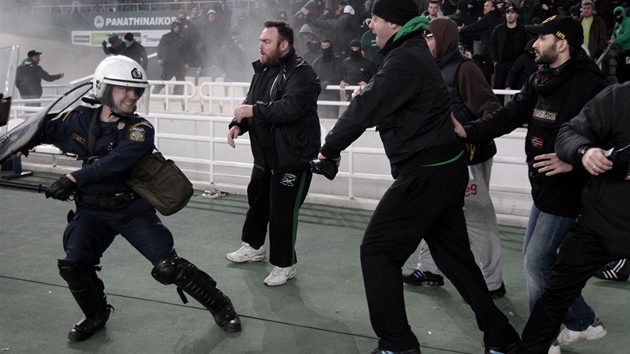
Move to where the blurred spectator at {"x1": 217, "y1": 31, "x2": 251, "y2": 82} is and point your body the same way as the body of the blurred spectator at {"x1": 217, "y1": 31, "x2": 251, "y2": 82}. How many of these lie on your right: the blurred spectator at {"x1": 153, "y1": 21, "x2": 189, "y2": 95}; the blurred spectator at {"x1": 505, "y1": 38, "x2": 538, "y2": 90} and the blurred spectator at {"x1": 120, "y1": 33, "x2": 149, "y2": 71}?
2

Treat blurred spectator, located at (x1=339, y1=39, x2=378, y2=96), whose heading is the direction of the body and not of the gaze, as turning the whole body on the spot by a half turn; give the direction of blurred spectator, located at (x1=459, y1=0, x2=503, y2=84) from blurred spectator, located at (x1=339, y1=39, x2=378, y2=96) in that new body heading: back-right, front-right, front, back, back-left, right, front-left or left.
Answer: right

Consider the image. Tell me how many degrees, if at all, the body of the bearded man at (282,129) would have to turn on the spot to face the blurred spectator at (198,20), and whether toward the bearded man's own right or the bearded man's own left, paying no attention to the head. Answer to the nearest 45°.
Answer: approximately 135° to the bearded man's own right

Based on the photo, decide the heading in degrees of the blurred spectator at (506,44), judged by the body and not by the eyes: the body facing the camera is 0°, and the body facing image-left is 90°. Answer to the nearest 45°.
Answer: approximately 0°

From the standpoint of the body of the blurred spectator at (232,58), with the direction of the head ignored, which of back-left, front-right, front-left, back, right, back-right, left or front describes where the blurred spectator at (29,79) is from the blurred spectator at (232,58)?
right

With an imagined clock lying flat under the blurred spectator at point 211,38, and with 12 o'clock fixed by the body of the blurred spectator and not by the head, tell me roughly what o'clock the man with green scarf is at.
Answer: The man with green scarf is roughly at 12 o'clock from the blurred spectator.

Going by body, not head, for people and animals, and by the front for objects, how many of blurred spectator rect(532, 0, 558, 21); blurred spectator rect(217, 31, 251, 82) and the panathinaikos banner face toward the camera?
3

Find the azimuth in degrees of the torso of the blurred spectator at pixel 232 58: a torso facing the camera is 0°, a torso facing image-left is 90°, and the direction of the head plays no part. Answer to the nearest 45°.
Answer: approximately 0°
